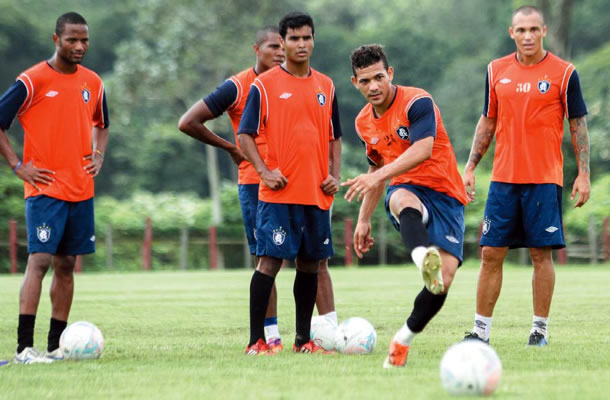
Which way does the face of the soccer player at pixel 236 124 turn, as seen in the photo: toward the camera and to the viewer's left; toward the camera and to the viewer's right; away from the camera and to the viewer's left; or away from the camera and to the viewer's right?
toward the camera and to the viewer's right

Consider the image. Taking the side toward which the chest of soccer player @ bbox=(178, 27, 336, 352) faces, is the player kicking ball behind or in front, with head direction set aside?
in front

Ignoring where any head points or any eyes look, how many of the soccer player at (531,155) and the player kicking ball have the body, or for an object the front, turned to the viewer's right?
0

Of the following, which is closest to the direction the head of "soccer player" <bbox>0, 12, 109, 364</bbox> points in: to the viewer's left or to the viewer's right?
to the viewer's right

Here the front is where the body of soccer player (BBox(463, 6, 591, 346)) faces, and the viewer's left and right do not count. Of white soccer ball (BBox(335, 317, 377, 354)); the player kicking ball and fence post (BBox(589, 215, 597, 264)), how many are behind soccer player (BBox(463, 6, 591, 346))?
1

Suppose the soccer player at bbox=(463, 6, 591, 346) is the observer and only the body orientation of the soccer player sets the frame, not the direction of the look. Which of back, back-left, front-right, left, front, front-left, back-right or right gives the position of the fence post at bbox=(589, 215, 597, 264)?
back

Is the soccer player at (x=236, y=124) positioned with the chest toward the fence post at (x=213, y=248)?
no

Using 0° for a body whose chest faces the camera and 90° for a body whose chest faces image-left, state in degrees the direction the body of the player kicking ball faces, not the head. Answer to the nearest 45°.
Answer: approximately 45°

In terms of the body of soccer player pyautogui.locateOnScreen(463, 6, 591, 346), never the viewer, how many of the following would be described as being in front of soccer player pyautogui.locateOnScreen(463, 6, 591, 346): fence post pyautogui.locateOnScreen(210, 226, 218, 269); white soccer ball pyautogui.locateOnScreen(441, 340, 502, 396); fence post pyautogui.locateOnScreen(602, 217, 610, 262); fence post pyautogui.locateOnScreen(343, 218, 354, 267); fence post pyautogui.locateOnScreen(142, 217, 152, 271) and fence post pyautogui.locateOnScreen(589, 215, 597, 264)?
1

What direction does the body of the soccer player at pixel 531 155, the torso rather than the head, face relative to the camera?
toward the camera

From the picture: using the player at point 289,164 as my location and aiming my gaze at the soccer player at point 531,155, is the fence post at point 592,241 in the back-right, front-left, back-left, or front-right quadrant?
front-left

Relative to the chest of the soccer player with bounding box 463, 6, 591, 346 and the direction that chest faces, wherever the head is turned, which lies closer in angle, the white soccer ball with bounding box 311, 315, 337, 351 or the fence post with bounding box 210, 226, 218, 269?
the white soccer ball

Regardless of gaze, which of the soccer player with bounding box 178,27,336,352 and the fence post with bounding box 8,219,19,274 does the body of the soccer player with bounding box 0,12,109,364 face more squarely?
the soccer player
